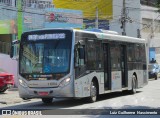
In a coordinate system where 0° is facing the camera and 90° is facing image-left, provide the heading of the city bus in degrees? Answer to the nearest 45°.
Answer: approximately 45°

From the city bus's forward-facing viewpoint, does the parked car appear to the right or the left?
on its right
